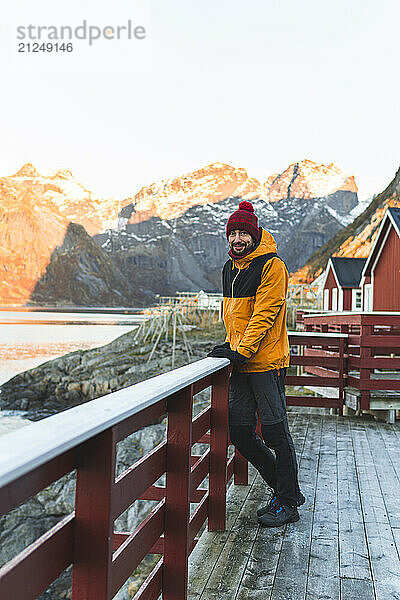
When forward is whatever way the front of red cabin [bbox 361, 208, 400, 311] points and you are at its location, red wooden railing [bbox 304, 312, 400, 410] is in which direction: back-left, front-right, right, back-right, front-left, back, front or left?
front-left

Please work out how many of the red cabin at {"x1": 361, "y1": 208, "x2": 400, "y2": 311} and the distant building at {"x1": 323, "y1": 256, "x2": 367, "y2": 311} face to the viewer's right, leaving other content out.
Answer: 0

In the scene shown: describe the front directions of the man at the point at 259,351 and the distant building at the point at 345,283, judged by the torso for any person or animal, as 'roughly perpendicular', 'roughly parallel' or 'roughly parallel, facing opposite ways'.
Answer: roughly parallel

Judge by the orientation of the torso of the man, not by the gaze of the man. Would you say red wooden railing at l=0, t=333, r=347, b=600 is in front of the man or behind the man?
in front

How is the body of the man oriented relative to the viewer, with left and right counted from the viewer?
facing the viewer and to the left of the viewer

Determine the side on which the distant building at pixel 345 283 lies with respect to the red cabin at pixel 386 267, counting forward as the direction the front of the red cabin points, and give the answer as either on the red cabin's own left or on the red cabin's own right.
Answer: on the red cabin's own right

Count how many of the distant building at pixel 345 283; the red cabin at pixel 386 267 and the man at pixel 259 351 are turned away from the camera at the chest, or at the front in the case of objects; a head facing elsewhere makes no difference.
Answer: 0

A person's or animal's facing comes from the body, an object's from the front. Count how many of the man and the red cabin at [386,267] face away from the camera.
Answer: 0

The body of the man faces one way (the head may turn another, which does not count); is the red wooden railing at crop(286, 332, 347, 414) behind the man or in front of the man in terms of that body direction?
behind

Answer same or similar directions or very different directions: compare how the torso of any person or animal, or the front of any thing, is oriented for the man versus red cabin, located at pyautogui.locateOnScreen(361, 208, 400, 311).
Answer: same or similar directions
